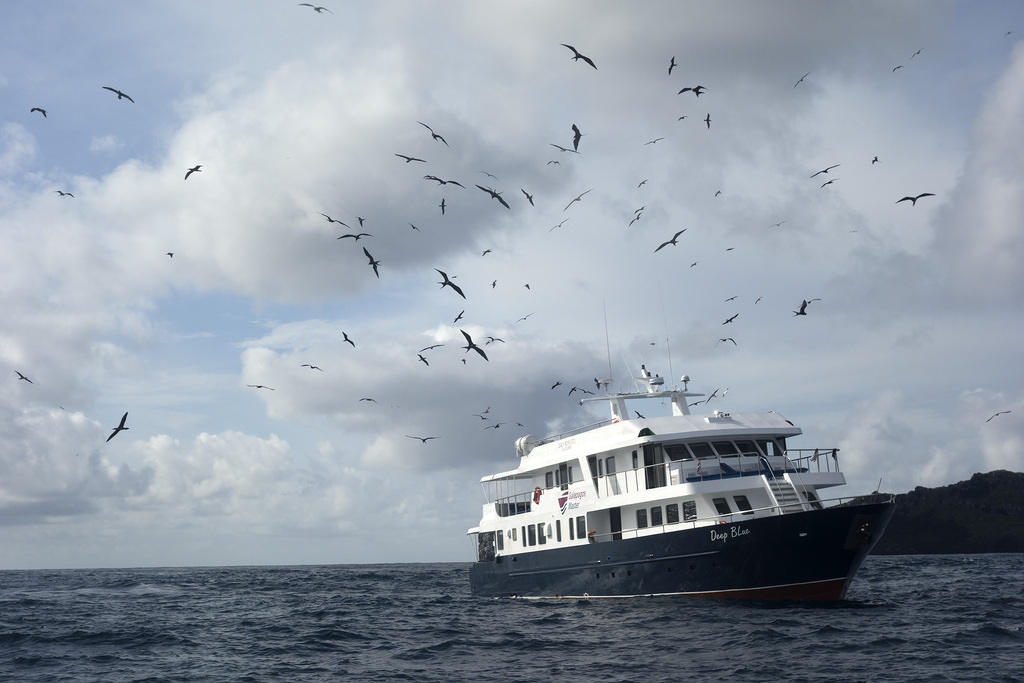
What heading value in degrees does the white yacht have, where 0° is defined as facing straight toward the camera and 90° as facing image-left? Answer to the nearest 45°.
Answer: approximately 315°
